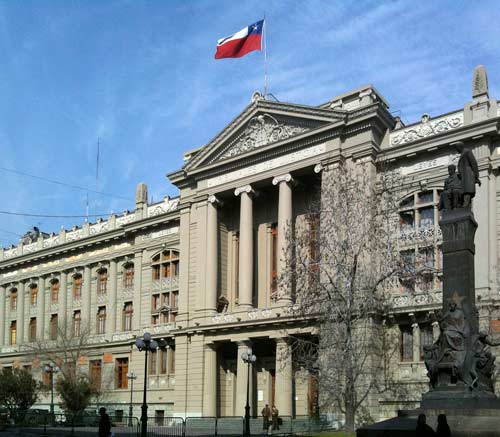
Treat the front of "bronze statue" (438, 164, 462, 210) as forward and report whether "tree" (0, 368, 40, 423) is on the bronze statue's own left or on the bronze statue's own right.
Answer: on the bronze statue's own right

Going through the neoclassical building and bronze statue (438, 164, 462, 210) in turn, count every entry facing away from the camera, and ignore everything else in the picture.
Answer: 0

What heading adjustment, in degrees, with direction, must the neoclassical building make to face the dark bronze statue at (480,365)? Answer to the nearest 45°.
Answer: approximately 45° to its left

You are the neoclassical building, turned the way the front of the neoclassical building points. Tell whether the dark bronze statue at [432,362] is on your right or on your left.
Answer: on your left

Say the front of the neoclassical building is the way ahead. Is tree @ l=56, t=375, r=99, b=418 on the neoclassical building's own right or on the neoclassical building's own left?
on the neoclassical building's own right

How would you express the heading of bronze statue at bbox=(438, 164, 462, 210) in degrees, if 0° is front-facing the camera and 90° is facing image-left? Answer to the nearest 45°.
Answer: approximately 45°

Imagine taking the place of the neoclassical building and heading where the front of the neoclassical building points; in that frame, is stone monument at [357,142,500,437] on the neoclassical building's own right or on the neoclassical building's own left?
on the neoclassical building's own left

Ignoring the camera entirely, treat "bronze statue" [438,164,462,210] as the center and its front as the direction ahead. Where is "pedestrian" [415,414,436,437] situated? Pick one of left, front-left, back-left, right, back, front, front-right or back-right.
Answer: front-left

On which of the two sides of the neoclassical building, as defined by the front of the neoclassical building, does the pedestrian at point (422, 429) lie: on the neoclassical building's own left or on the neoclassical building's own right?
on the neoclassical building's own left
